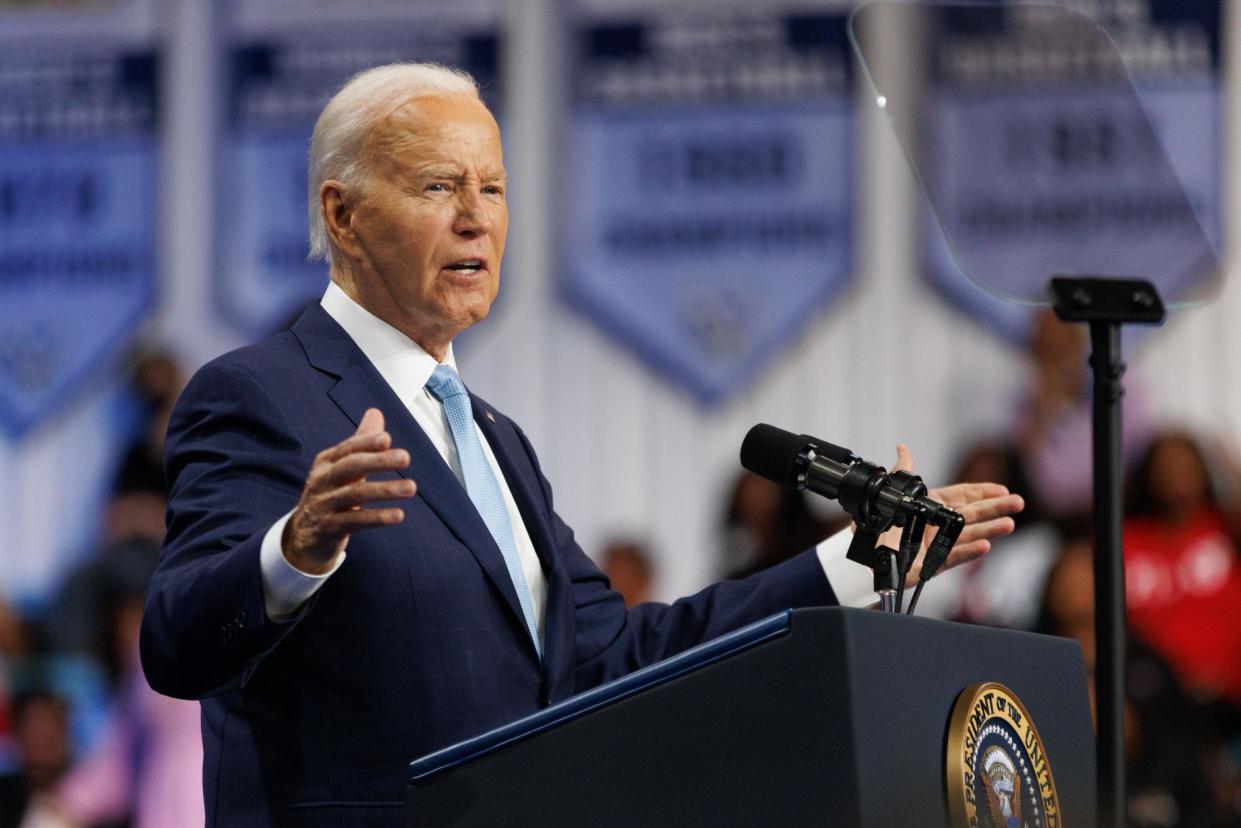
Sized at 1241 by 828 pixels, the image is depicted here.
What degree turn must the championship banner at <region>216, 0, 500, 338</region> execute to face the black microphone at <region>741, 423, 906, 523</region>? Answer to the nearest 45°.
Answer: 0° — it already faces it

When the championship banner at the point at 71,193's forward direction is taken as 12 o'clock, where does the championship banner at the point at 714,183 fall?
the championship banner at the point at 714,183 is roughly at 10 o'clock from the championship banner at the point at 71,193.

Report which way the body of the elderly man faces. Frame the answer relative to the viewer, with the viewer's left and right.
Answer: facing the viewer and to the right of the viewer

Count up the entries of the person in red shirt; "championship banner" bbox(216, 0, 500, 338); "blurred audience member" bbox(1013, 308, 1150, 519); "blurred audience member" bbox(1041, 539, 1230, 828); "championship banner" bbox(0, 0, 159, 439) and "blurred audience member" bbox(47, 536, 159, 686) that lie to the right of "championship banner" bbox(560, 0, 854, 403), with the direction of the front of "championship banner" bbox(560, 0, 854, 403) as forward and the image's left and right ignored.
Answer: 3

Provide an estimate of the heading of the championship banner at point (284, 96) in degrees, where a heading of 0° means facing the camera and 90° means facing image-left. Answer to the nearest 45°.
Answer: approximately 0°

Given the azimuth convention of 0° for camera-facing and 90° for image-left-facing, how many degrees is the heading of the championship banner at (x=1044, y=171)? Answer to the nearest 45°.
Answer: approximately 0°

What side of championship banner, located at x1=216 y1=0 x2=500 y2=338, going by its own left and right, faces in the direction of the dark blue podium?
front

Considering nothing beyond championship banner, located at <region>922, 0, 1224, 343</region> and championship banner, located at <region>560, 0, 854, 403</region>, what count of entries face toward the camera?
2

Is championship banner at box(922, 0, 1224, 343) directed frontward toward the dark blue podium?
yes

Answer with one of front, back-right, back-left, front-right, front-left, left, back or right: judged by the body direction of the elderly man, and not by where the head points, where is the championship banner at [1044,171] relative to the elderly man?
left

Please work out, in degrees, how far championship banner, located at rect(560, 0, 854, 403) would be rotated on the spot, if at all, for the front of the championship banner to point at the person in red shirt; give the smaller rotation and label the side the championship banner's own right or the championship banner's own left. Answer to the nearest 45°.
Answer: approximately 45° to the championship banner's own left
